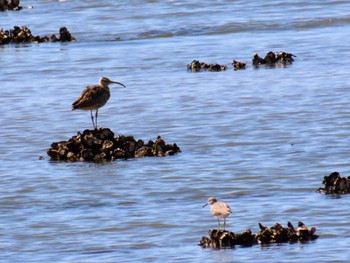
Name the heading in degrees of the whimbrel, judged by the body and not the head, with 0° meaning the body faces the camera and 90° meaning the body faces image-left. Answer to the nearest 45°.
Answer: approximately 270°

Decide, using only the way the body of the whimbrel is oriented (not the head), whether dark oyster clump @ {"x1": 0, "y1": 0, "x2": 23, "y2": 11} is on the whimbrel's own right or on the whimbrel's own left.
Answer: on the whimbrel's own left

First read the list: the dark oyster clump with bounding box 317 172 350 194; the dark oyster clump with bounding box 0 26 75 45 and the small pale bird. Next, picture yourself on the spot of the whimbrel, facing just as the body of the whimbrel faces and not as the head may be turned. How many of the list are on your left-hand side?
1

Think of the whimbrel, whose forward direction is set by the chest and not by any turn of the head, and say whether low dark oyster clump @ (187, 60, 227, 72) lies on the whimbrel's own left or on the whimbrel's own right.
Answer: on the whimbrel's own left

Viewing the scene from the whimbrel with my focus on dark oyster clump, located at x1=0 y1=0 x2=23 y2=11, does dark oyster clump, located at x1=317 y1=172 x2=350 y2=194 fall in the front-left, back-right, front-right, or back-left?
back-right

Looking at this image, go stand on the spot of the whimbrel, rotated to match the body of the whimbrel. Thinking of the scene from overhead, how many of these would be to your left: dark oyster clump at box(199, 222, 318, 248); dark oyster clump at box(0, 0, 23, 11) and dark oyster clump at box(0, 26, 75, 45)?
2

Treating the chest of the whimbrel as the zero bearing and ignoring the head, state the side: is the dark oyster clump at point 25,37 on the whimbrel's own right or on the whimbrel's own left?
on the whimbrel's own left

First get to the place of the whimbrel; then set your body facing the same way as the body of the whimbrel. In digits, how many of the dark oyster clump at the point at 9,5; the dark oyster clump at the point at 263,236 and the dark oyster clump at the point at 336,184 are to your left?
1

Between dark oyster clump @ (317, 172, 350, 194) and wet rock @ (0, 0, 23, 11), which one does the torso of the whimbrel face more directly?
the dark oyster clump

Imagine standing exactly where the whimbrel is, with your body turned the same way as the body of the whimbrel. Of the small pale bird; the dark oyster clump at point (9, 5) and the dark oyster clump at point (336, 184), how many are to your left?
1

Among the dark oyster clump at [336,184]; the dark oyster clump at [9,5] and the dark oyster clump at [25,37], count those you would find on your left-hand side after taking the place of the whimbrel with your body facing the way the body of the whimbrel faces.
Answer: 2
